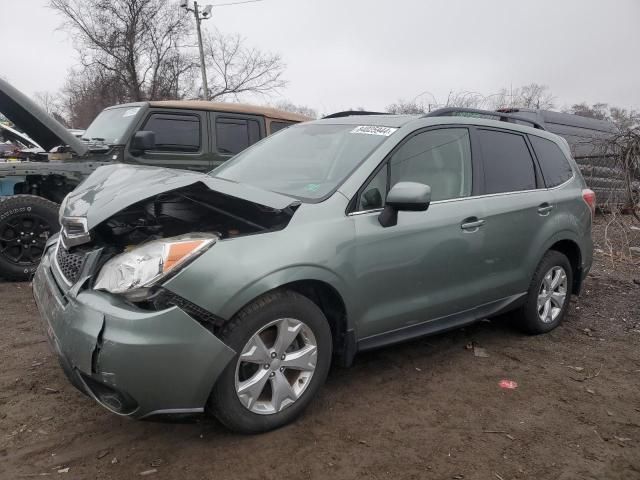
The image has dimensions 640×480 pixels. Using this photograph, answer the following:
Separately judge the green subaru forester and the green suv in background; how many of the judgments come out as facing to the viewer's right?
0

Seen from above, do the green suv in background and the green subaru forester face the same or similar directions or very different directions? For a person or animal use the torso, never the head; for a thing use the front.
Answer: same or similar directions

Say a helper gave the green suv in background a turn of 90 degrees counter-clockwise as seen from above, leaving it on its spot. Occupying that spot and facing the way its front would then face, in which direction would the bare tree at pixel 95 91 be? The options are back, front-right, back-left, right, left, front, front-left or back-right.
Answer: back-left

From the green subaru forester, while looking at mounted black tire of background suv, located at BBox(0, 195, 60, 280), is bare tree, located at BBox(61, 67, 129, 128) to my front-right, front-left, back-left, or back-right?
front-right

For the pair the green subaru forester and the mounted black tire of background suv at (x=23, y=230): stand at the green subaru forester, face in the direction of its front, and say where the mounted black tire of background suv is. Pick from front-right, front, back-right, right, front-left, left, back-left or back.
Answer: right

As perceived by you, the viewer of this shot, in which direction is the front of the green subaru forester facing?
facing the viewer and to the left of the viewer

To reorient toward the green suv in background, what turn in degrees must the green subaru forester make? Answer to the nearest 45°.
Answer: approximately 90° to its right
